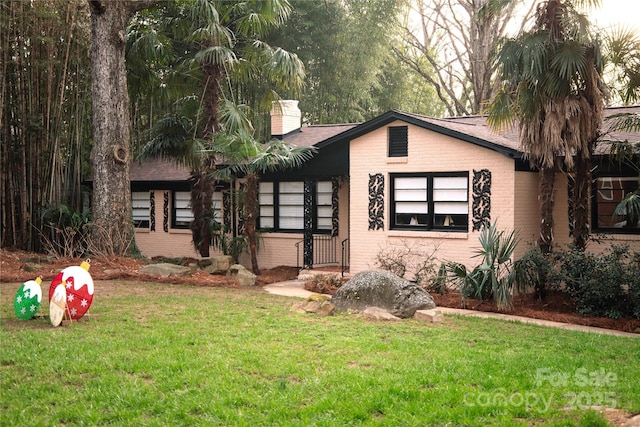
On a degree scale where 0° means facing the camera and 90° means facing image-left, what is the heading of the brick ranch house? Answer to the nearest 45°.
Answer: approximately 0°

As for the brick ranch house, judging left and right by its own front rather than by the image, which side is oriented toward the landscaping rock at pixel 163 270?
right

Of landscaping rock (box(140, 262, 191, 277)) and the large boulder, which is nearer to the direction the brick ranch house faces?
the large boulder

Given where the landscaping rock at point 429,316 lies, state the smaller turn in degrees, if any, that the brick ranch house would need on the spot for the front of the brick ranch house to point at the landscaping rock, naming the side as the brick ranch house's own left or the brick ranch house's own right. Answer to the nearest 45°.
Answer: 0° — it already faces it

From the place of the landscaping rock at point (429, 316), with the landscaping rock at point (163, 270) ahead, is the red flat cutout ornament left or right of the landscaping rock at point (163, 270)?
left

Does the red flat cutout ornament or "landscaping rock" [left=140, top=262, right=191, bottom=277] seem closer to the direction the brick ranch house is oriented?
the red flat cutout ornament

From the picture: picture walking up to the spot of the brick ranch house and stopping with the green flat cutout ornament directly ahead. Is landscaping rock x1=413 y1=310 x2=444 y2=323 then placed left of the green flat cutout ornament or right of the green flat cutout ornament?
left

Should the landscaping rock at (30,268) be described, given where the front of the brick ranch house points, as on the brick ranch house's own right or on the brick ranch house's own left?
on the brick ranch house's own right

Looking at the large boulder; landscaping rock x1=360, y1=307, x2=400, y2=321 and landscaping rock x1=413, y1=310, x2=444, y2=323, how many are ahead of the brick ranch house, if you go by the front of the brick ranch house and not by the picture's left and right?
3

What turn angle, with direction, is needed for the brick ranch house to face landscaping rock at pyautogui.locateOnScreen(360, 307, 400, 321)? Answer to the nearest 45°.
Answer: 0° — it already faces it

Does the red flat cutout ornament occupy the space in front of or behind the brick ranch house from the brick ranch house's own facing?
in front

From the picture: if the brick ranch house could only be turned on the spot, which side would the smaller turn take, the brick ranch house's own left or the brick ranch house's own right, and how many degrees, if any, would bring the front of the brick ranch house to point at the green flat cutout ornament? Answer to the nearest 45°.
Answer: approximately 45° to the brick ranch house's own right

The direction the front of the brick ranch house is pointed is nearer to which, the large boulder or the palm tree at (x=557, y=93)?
the large boulder
